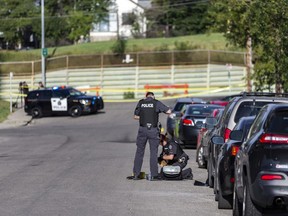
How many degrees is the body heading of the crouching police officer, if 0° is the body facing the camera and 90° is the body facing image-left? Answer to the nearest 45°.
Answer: approximately 90°

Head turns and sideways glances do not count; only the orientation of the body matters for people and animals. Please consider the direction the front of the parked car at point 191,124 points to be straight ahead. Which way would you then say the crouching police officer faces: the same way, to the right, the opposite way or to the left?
to the left

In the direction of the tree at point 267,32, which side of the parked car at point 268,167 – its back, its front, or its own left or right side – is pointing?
front

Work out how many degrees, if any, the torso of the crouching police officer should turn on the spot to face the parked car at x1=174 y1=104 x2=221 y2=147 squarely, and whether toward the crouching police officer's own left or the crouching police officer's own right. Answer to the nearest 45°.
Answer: approximately 90° to the crouching police officer's own right

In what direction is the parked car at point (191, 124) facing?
away from the camera

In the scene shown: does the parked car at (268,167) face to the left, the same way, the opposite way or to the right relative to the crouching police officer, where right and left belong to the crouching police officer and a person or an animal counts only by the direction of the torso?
to the right

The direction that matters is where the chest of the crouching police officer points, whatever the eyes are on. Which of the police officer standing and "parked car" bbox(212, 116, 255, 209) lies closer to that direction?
the police officer standing

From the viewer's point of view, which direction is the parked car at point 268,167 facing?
away from the camera

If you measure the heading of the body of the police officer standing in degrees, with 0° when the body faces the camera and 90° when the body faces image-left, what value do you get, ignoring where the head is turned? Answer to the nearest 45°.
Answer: approximately 180°

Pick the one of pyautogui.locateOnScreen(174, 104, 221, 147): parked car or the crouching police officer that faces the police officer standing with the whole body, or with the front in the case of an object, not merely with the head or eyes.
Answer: the crouching police officer

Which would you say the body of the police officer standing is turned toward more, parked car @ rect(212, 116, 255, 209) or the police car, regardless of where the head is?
the police car

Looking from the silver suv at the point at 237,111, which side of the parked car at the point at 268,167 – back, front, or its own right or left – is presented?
front

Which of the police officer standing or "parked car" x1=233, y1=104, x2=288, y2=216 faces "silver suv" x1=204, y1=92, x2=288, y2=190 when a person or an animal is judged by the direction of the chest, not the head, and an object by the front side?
the parked car

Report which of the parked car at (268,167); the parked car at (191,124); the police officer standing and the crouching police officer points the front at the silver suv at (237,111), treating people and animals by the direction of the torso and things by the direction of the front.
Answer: the parked car at (268,167)

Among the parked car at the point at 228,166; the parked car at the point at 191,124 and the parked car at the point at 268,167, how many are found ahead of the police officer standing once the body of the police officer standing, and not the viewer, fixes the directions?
1
